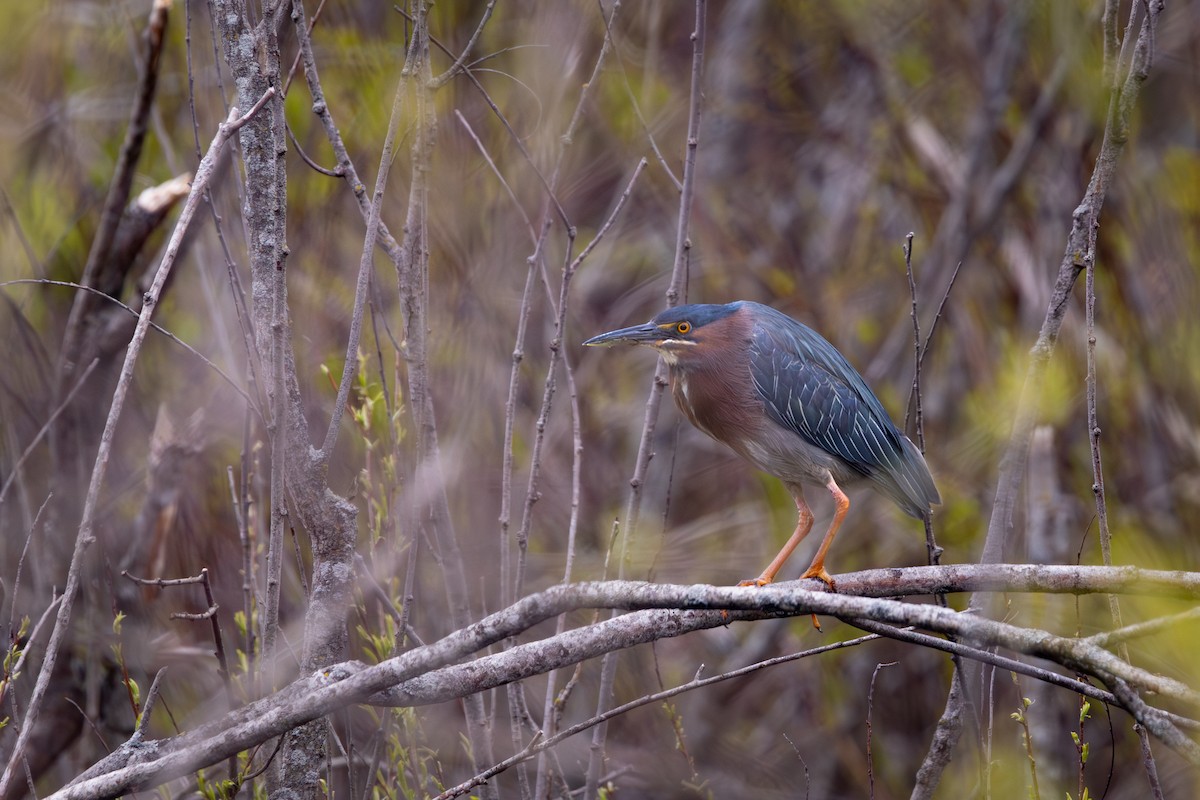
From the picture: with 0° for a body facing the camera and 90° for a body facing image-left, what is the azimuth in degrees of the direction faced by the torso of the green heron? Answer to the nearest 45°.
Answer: approximately 90°

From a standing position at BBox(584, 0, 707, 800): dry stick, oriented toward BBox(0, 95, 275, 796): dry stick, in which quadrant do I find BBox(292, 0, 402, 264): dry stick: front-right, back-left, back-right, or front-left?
front-right

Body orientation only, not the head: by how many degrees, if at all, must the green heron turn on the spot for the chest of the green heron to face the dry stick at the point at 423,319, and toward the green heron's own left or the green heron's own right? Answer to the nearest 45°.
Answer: approximately 45° to the green heron's own left

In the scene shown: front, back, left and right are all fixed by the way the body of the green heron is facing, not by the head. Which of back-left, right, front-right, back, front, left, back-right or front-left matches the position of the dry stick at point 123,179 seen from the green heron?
front

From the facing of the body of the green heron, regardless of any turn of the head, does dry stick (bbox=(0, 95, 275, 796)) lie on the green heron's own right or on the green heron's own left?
on the green heron's own left
